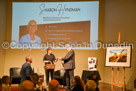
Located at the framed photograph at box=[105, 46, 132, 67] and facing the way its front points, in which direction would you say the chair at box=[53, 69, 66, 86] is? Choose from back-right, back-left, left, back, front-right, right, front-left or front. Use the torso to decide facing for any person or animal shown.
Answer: right

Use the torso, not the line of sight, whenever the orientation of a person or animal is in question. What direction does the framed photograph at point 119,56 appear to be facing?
toward the camera
